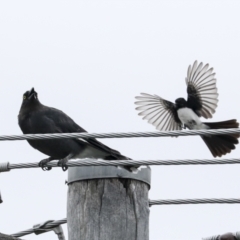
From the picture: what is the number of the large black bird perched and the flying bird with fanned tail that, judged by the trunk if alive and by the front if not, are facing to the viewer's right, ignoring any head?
0

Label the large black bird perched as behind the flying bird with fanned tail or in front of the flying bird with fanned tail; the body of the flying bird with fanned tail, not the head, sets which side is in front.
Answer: in front

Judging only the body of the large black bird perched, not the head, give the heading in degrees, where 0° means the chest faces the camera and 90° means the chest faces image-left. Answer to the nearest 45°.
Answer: approximately 90°
